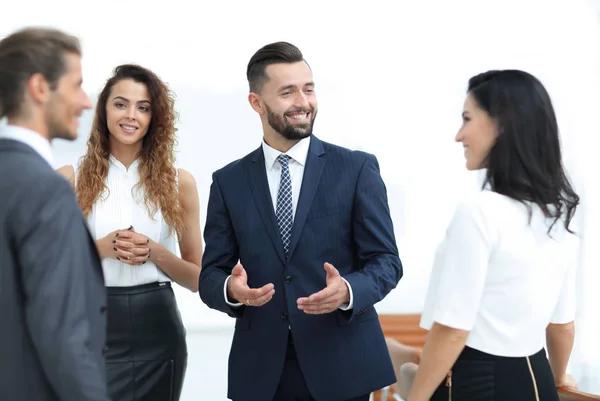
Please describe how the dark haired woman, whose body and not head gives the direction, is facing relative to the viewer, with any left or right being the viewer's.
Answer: facing away from the viewer and to the left of the viewer

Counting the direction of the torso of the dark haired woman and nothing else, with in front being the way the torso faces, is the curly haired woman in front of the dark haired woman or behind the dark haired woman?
in front

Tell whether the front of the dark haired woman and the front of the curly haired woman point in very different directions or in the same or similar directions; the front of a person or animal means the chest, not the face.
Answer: very different directions

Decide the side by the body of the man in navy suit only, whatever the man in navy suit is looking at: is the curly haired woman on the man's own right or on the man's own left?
on the man's own right

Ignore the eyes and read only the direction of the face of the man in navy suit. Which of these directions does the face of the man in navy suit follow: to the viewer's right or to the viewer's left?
to the viewer's right

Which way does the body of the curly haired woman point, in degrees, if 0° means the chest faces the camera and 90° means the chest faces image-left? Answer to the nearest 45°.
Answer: approximately 0°

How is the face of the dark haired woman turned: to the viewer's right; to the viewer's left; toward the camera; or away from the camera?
to the viewer's left

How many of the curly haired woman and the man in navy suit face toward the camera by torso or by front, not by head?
2

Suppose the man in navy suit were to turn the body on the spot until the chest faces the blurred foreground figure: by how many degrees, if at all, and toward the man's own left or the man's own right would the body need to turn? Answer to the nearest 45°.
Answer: approximately 45° to the man's own right

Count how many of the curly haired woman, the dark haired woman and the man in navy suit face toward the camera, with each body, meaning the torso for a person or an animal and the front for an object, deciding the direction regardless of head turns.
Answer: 2

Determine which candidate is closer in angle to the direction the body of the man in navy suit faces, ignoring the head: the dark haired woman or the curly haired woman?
the dark haired woman

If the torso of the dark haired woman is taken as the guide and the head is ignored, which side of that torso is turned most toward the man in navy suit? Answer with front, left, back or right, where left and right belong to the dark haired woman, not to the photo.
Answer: front
